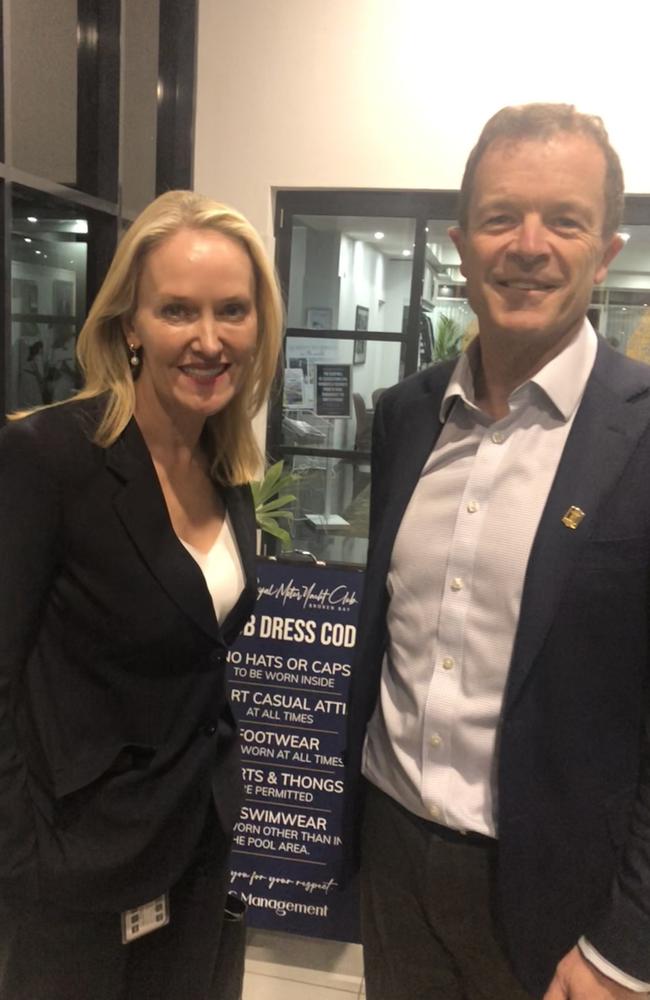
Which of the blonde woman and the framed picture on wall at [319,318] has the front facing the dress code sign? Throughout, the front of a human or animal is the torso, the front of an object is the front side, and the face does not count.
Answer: the framed picture on wall

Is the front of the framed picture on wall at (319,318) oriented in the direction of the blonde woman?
yes

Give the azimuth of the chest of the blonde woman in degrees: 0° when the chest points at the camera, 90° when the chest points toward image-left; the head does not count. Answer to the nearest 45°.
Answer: approximately 315°

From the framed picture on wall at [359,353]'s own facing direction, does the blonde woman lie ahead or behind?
ahead

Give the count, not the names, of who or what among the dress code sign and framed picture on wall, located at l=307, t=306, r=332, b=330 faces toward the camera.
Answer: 2

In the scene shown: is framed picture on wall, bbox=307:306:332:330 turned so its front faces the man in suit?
yes

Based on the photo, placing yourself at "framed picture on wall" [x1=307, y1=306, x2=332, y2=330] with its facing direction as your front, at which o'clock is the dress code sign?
The dress code sign is roughly at 12 o'clock from the framed picture on wall.

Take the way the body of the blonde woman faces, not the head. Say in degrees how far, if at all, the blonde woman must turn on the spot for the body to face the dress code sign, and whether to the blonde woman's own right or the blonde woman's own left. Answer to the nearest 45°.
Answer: approximately 90° to the blonde woman's own left
